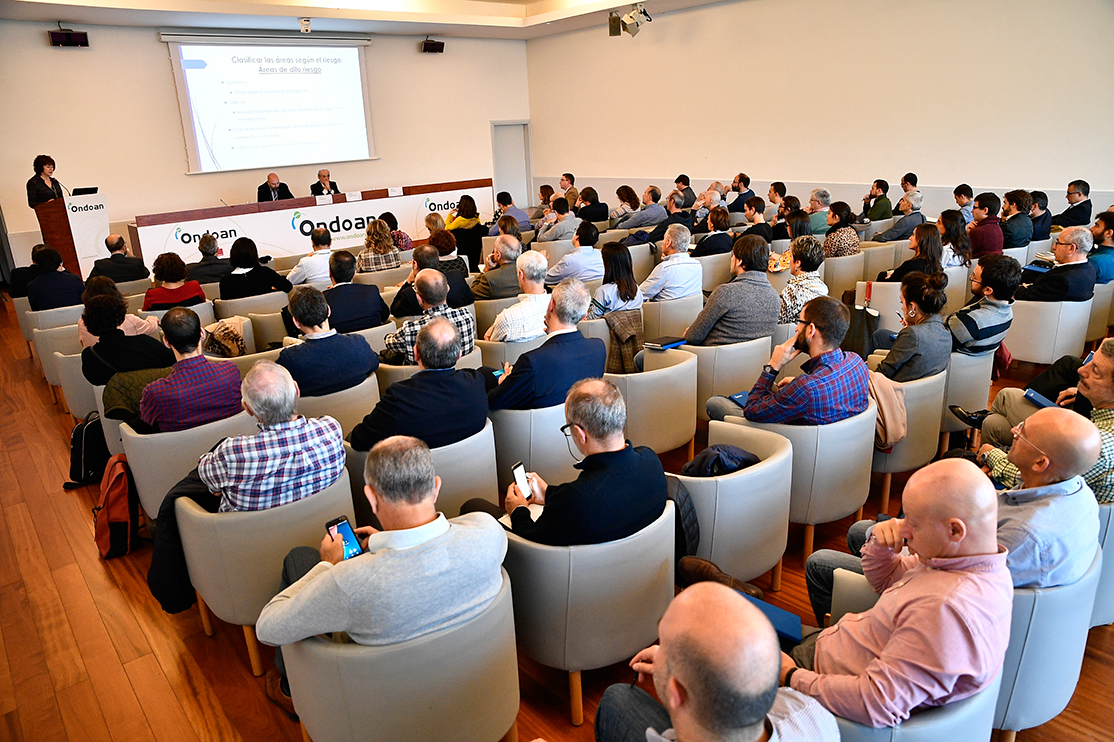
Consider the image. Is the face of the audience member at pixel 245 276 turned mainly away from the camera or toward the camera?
away from the camera

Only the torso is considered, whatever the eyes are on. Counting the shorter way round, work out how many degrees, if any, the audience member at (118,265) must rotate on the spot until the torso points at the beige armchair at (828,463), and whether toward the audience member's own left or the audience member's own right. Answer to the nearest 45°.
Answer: approximately 180°

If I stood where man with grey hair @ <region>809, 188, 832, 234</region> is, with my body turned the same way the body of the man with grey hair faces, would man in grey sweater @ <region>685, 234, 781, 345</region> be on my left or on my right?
on my left

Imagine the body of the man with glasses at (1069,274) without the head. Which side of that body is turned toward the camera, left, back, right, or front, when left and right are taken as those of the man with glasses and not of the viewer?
left

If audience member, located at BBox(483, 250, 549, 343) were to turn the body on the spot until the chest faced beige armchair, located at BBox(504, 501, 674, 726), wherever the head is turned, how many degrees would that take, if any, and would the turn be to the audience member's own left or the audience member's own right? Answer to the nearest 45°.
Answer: approximately 135° to the audience member's own left

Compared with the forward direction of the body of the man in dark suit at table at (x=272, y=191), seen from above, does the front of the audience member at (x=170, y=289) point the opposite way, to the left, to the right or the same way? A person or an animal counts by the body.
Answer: the opposite way

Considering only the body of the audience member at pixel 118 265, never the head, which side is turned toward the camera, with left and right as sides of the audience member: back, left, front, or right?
back

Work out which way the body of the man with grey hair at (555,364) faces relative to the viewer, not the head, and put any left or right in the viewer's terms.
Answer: facing away from the viewer and to the left of the viewer

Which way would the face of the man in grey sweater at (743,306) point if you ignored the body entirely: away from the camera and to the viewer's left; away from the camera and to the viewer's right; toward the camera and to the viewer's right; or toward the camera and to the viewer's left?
away from the camera and to the viewer's left

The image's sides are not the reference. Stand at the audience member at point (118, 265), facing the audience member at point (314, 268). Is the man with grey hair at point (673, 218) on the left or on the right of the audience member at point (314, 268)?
left

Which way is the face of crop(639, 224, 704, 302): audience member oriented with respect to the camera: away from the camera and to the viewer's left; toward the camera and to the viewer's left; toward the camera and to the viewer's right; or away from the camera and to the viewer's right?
away from the camera and to the viewer's left

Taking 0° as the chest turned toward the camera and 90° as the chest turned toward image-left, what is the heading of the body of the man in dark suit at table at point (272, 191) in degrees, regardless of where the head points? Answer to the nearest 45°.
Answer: approximately 0°

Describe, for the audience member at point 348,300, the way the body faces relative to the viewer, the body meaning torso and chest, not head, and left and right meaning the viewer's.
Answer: facing away from the viewer
